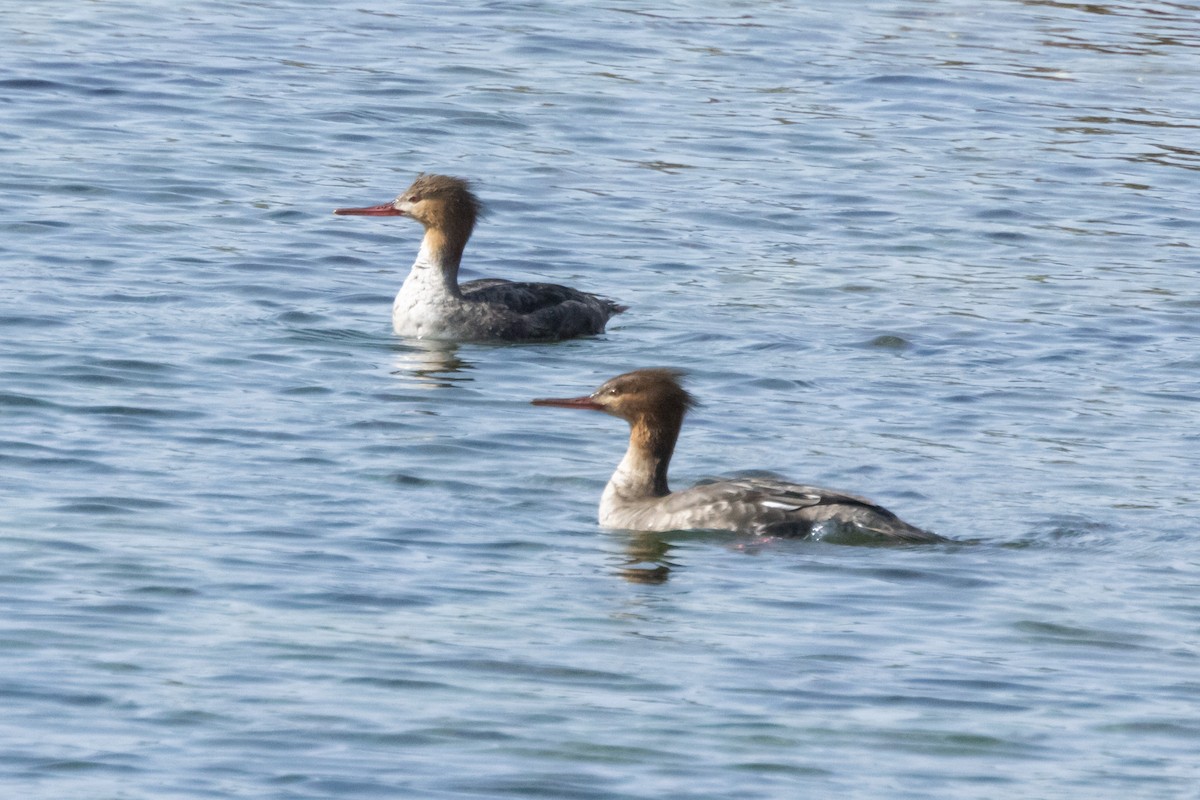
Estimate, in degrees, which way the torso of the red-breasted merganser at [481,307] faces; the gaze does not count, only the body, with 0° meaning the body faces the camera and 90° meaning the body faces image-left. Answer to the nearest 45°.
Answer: approximately 90°

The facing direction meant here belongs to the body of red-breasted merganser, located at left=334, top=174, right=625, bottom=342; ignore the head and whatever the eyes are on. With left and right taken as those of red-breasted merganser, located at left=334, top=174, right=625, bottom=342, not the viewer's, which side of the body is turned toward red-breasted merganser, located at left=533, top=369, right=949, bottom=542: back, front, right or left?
left

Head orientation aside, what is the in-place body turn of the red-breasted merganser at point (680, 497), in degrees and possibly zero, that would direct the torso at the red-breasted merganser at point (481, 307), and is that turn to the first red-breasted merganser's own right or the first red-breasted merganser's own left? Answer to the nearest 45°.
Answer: approximately 90° to the first red-breasted merganser's own right

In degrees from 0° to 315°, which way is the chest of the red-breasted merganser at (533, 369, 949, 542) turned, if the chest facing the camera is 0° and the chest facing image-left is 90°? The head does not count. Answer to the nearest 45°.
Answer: approximately 90°

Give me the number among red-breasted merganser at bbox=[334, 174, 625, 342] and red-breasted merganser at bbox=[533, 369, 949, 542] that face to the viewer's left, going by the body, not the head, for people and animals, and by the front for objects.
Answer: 2
